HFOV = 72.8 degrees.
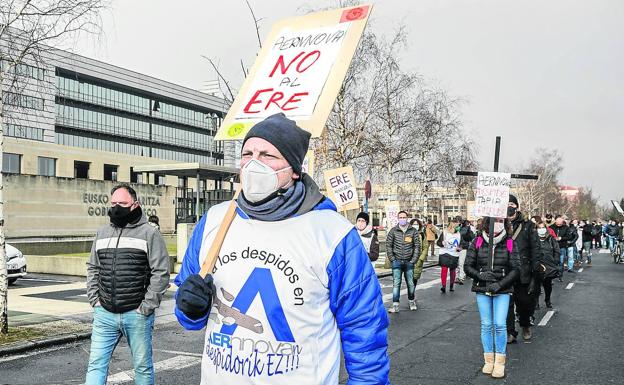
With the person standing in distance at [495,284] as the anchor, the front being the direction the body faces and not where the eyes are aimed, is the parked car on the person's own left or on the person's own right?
on the person's own right

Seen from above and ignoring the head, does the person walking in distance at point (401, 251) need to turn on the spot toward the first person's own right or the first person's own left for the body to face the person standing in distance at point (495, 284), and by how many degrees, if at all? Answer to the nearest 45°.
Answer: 0° — they already face them

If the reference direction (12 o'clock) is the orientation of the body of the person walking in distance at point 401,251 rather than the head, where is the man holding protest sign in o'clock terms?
The man holding protest sign is roughly at 12 o'clock from the person walking in distance.

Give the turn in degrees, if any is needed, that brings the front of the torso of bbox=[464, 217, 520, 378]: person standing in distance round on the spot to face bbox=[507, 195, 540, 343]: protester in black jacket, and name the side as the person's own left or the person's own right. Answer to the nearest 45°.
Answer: approximately 180°

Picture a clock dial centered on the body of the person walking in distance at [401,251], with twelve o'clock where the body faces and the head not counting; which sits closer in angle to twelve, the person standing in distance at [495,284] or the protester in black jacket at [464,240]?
the person standing in distance

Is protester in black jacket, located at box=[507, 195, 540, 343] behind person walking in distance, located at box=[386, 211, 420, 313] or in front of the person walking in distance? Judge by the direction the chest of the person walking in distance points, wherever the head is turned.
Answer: in front

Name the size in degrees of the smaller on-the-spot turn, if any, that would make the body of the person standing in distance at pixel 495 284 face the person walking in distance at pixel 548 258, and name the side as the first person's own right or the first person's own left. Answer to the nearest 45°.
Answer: approximately 180°

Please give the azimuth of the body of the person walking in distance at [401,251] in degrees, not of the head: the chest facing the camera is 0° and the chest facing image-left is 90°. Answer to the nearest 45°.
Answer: approximately 0°

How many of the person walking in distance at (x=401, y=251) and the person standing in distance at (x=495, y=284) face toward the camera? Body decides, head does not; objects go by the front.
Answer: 2
